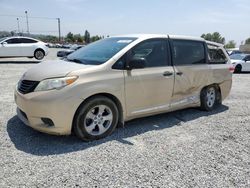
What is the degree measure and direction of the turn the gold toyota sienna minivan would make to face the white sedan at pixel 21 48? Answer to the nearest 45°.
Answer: approximately 90° to its right

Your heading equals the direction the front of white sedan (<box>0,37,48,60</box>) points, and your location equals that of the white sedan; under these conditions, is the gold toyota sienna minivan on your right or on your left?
on your left

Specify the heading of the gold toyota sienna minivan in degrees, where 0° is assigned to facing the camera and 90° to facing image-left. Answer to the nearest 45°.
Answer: approximately 45°

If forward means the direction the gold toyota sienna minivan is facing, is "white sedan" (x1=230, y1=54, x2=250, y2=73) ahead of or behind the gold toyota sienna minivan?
behind

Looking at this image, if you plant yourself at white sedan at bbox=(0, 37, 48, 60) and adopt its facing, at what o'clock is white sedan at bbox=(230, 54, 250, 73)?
white sedan at bbox=(230, 54, 250, 73) is roughly at 7 o'clock from white sedan at bbox=(0, 37, 48, 60).
